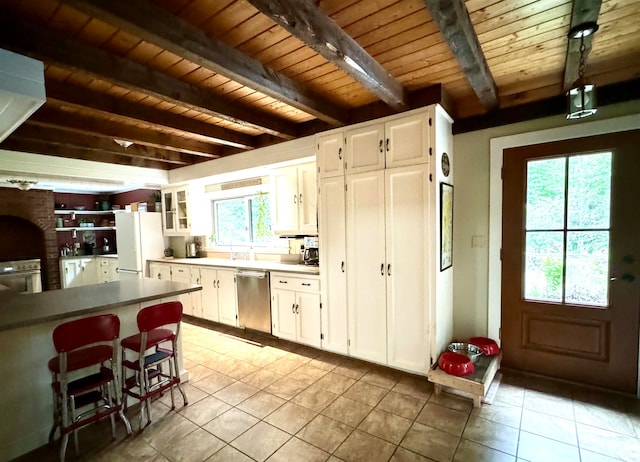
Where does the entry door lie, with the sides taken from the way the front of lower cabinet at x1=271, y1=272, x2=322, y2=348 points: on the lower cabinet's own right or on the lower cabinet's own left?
on the lower cabinet's own left

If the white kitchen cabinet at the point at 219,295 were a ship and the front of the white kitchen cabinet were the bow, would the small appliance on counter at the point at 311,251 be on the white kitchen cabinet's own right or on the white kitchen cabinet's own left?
on the white kitchen cabinet's own left

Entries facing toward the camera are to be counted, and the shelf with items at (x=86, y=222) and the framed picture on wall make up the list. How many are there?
1

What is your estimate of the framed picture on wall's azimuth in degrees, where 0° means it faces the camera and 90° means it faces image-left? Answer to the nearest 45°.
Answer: approximately 270°

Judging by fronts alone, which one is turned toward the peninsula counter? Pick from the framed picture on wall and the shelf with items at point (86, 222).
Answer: the shelf with items

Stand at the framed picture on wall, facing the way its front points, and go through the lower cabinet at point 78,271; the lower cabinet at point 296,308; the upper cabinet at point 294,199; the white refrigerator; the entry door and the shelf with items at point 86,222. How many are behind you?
5

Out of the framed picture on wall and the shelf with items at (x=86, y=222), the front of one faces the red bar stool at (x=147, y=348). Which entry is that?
the shelf with items

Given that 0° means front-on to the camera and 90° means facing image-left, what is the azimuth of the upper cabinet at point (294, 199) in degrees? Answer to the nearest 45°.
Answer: approximately 45°

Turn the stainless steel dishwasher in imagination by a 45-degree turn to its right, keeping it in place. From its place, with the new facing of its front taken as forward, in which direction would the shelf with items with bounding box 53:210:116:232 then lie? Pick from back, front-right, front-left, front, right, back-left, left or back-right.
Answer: front-right

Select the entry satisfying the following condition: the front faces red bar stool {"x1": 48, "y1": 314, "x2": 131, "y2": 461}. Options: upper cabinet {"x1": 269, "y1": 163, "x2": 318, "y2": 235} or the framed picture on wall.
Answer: the upper cabinet

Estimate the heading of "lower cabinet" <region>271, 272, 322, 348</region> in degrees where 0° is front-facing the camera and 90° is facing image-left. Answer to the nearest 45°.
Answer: approximately 45°

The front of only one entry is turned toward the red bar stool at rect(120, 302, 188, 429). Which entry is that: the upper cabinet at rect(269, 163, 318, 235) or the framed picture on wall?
the upper cabinet

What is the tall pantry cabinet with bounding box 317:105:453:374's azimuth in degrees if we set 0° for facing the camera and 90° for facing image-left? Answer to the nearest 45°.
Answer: approximately 45°

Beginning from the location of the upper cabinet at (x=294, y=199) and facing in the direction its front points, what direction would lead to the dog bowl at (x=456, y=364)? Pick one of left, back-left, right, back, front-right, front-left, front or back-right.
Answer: left

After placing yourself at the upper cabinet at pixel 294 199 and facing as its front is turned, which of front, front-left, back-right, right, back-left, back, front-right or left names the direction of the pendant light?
left

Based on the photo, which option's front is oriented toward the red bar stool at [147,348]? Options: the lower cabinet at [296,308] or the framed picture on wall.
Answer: the lower cabinet
